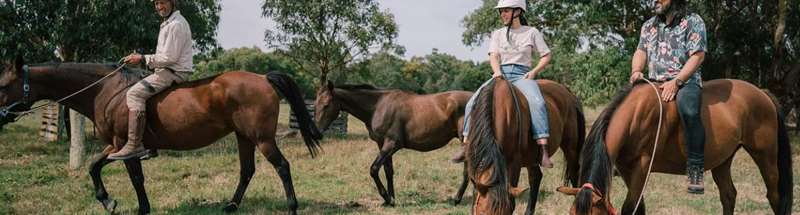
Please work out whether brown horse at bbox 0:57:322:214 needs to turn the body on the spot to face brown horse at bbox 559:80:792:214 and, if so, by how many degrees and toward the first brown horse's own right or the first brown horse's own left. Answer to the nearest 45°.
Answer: approximately 135° to the first brown horse's own left

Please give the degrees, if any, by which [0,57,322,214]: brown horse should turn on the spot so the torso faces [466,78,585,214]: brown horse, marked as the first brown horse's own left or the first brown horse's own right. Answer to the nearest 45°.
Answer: approximately 135° to the first brown horse's own left

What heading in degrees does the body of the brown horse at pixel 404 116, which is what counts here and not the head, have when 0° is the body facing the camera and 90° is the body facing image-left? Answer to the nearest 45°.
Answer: approximately 90°

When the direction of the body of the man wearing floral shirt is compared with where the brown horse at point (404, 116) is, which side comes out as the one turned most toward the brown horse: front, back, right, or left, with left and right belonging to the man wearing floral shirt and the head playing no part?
right

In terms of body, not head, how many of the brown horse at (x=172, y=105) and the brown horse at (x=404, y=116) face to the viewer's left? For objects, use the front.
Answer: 2

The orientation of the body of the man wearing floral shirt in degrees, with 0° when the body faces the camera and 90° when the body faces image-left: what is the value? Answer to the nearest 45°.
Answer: approximately 45°

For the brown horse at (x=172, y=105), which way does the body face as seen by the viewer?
to the viewer's left

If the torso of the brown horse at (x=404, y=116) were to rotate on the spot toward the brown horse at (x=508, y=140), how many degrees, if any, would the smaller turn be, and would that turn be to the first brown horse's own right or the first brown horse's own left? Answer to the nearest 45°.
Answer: approximately 90° to the first brown horse's own left

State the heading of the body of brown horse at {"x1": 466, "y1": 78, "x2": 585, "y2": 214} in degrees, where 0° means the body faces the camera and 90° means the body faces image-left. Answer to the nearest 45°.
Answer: approximately 45°

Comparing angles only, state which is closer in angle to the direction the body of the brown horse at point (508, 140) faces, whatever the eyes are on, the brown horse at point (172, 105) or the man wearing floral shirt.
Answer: the brown horse

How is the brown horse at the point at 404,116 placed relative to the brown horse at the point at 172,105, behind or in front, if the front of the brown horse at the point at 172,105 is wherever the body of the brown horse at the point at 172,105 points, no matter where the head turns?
behind

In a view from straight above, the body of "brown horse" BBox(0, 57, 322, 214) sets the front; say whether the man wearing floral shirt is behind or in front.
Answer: behind
